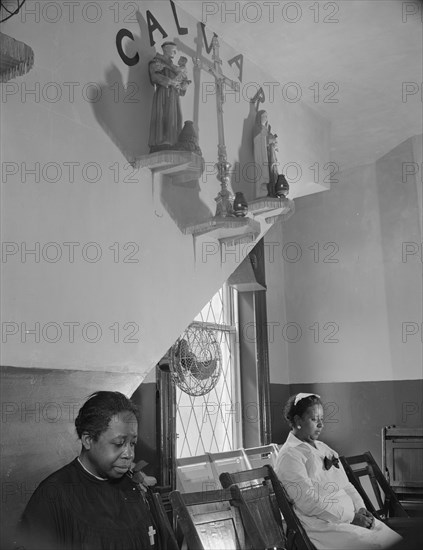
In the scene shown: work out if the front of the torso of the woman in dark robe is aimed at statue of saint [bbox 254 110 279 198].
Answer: no

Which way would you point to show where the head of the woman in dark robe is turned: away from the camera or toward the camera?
toward the camera

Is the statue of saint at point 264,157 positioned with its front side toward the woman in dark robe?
no

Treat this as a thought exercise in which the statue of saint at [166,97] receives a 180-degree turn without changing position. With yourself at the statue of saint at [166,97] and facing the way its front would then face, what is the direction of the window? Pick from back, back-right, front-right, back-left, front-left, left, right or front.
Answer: front-right

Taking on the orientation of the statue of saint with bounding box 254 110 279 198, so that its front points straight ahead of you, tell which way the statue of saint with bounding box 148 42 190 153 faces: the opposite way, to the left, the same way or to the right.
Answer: the same way

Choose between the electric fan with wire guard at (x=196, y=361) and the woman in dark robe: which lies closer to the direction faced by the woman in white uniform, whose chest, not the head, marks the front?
the woman in dark robe

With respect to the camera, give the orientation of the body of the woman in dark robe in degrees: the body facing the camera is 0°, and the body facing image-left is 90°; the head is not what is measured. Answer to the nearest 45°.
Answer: approximately 315°

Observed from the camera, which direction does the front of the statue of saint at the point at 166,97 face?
facing the viewer and to the right of the viewer

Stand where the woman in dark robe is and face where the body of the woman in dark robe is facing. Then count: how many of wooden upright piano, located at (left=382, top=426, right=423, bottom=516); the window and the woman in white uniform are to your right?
0

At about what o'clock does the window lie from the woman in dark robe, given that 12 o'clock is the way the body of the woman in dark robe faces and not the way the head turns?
The window is roughly at 8 o'clock from the woman in dark robe.

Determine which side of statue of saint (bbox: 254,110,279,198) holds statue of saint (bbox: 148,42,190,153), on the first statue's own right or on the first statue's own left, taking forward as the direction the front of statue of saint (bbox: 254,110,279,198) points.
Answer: on the first statue's own right

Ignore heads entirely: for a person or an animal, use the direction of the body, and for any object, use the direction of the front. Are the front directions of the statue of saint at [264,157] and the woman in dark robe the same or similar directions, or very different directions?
same or similar directions
